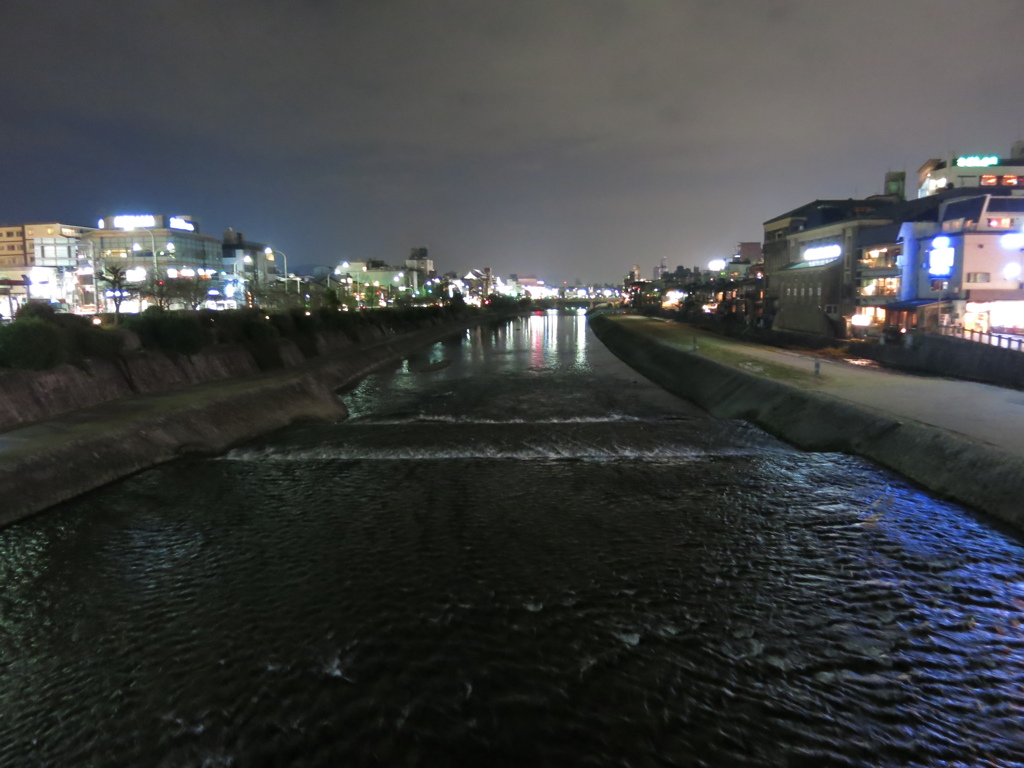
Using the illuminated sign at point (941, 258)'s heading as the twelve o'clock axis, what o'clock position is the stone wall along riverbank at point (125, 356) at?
The stone wall along riverbank is roughly at 1 o'clock from the illuminated sign.
